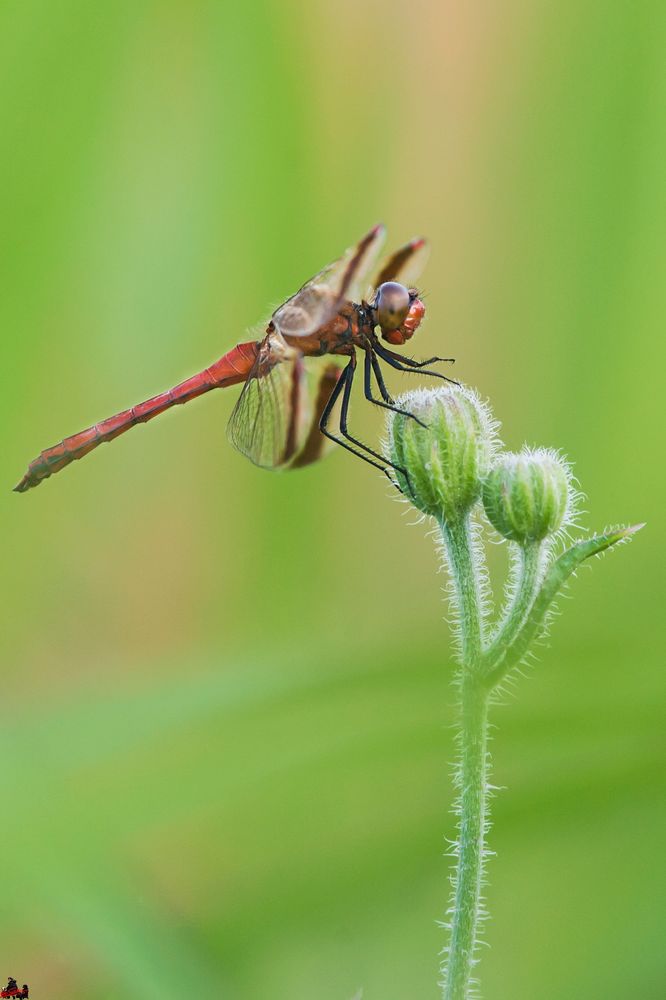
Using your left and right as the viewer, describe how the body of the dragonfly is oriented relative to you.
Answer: facing to the right of the viewer
